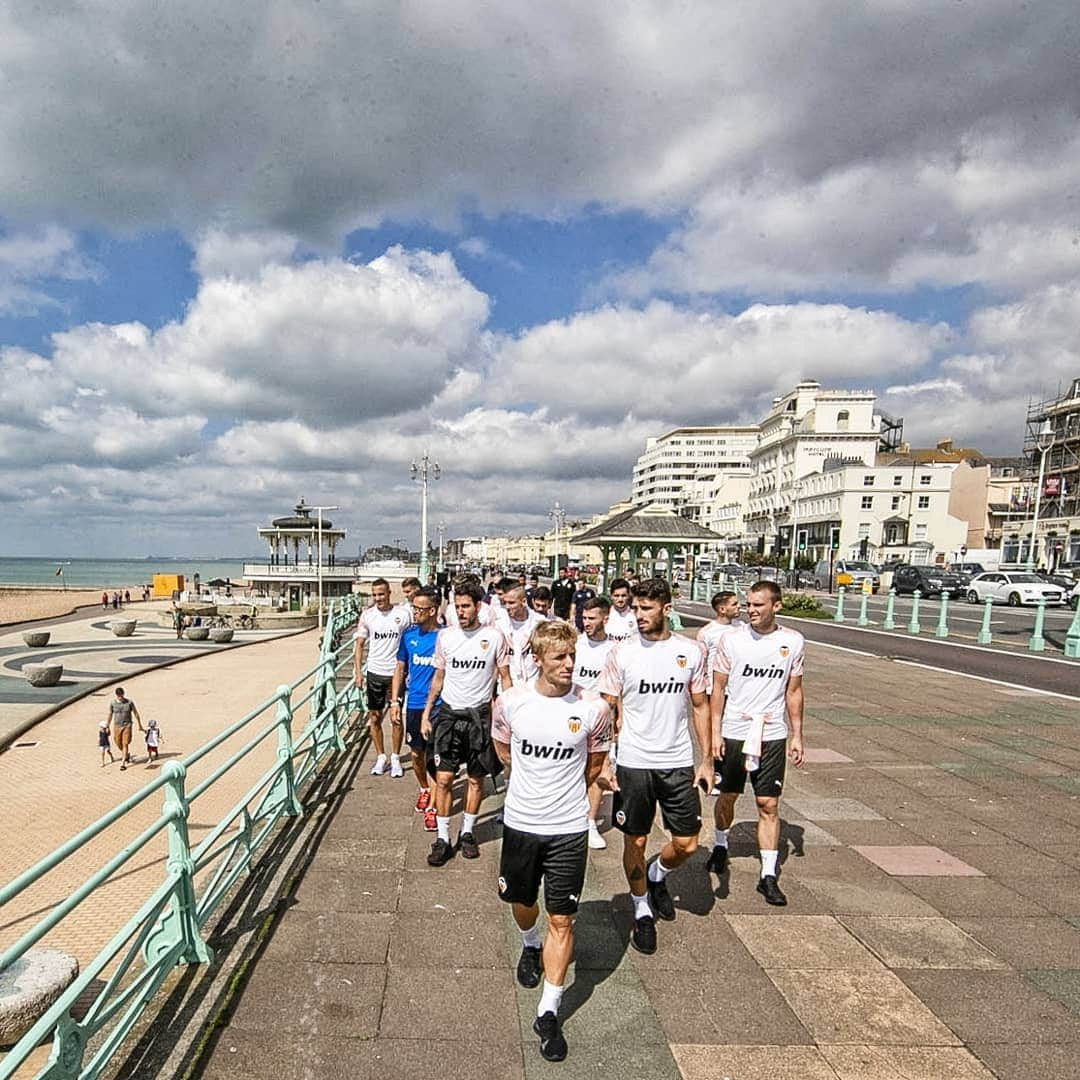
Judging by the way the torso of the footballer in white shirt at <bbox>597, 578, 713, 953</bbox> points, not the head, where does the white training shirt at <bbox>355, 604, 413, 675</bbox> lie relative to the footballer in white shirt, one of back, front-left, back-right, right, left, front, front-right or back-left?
back-right

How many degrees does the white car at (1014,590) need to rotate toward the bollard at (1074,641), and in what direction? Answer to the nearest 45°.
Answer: approximately 45° to its right

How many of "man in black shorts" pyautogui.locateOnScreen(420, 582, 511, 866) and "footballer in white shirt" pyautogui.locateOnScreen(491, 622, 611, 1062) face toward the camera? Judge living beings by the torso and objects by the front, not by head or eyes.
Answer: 2

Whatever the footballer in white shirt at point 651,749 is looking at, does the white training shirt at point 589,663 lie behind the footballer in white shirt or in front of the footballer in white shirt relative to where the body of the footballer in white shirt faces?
behind

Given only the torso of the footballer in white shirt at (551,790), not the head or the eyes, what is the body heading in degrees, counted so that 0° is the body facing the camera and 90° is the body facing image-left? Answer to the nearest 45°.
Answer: approximately 0°

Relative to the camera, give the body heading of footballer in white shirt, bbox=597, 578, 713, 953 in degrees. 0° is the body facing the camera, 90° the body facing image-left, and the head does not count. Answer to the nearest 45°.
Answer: approximately 0°

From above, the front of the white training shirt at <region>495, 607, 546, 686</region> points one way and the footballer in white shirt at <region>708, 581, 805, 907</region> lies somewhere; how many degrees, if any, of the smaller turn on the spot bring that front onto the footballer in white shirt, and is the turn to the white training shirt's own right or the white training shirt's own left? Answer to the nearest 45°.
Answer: approximately 45° to the white training shirt's own left

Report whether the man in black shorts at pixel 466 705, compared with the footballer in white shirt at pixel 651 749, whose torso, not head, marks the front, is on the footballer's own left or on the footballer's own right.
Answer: on the footballer's own right

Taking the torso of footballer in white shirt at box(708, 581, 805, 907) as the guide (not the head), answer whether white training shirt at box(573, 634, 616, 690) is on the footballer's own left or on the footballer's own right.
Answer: on the footballer's own right

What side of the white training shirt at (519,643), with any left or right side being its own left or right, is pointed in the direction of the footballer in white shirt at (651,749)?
front
